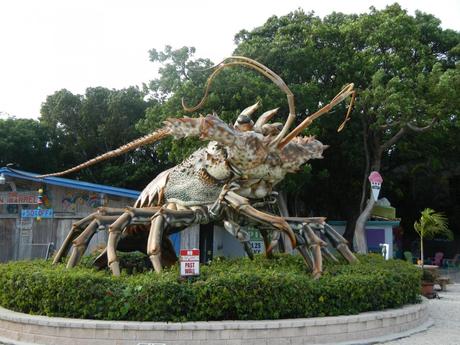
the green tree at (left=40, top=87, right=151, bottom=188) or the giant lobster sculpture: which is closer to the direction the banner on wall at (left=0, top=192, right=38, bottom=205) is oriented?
the giant lobster sculpture

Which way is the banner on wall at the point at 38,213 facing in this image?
toward the camera

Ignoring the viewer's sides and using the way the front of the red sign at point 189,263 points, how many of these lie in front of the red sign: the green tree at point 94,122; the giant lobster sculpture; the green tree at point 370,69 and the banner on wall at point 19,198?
0

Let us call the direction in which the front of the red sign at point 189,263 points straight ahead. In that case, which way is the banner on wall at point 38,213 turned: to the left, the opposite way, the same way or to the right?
the same way

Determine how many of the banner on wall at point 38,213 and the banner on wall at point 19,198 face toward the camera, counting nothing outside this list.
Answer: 2

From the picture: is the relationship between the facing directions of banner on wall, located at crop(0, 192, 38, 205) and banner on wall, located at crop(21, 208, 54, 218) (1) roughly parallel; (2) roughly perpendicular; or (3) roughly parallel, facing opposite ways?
roughly parallel

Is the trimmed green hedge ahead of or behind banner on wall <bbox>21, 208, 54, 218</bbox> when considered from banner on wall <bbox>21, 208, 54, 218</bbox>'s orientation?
ahead

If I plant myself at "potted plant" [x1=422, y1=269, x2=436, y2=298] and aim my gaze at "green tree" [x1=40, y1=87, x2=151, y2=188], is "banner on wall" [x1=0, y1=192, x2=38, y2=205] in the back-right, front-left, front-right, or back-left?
front-left

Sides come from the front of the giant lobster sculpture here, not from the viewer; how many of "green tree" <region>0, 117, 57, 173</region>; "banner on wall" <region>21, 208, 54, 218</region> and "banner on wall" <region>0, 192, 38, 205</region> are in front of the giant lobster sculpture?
0

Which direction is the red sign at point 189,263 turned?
toward the camera

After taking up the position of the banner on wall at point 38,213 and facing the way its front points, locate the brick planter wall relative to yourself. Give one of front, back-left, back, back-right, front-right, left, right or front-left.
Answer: front

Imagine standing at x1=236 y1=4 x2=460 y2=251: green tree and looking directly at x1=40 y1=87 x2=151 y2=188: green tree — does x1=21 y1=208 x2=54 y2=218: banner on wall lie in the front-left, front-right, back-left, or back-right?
front-left

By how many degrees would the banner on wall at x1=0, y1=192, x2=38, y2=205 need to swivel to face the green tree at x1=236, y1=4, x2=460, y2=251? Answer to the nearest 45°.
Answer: approximately 90° to its left

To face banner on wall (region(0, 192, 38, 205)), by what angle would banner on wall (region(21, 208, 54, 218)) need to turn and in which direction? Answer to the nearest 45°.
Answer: approximately 135° to its right

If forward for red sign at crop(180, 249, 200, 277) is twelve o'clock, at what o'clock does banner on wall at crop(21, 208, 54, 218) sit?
The banner on wall is roughly at 5 o'clock from the red sign.
